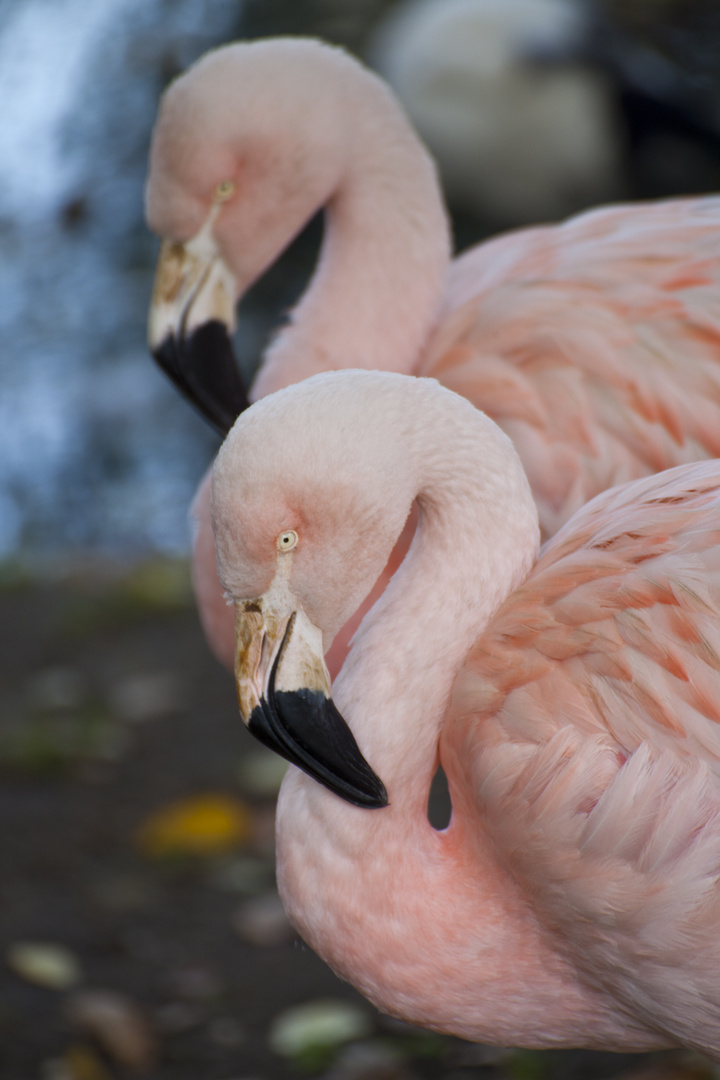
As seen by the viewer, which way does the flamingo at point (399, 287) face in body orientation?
to the viewer's left

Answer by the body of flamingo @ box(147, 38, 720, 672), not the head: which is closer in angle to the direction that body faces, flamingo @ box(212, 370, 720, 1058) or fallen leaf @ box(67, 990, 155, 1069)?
the fallen leaf

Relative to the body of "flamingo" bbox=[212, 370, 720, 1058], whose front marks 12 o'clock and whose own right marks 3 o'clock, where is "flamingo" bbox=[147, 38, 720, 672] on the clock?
"flamingo" bbox=[147, 38, 720, 672] is roughly at 3 o'clock from "flamingo" bbox=[212, 370, 720, 1058].

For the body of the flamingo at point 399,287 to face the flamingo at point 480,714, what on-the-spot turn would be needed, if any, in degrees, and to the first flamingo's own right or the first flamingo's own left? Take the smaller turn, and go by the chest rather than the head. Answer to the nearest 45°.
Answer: approximately 90° to the first flamingo's own left

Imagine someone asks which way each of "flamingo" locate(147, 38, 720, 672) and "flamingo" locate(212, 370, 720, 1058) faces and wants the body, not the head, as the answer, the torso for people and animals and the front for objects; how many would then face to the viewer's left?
2

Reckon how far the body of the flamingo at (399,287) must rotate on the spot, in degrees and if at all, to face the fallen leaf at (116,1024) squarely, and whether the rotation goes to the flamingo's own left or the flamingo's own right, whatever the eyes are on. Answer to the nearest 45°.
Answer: approximately 45° to the flamingo's own left

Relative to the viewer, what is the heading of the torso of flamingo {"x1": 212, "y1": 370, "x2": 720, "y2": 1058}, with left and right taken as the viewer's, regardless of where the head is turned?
facing to the left of the viewer

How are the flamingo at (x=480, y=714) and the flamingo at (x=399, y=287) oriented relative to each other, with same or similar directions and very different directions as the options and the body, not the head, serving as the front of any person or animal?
same or similar directions
